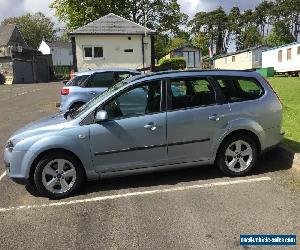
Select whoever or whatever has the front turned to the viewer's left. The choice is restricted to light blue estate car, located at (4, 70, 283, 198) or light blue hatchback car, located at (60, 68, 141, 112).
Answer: light blue estate car, located at (4, 70, 283, 198)

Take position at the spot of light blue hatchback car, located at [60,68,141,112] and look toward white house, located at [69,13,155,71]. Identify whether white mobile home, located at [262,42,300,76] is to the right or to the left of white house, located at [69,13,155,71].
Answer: right

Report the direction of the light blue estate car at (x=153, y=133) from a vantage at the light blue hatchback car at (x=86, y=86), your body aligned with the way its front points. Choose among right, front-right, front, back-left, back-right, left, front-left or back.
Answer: right

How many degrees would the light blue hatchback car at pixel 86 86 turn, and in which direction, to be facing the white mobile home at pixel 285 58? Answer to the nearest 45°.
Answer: approximately 45° to its left

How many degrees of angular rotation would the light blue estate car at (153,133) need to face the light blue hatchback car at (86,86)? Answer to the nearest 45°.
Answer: approximately 90° to its right

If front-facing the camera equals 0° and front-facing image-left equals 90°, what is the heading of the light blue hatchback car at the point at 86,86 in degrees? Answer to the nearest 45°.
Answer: approximately 270°

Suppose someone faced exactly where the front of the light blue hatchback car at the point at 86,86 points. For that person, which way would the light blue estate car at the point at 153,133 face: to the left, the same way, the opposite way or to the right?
the opposite way

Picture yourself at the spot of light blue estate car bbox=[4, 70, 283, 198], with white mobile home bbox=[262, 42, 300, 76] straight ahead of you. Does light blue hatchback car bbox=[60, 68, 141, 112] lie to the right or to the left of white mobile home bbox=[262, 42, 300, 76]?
left

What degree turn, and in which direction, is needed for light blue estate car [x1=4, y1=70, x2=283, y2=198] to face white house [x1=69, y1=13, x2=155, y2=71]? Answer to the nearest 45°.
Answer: approximately 90° to its right

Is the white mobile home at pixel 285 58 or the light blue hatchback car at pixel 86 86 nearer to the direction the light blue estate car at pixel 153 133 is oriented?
the light blue hatchback car

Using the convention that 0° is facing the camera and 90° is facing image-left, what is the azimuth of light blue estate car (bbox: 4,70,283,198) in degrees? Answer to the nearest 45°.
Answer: approximately 90°
